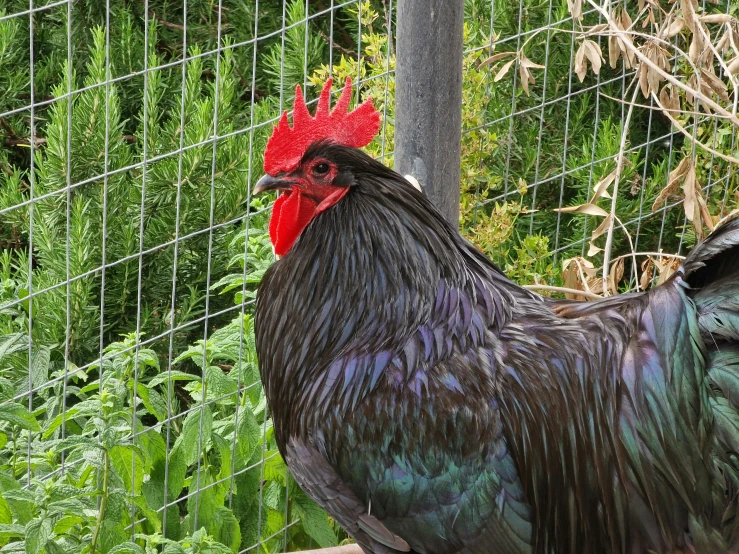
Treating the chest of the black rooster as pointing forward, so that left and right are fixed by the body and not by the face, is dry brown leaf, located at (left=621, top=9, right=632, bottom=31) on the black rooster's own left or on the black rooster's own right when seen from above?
on the black rooster's own right

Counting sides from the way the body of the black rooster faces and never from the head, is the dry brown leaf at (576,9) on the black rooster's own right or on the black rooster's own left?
on the black rooster's own right

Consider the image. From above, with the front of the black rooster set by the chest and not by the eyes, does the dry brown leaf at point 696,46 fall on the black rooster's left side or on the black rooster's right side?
on the black rooster's right side

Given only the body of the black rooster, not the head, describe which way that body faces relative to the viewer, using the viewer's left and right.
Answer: facing to the left of the viewer
